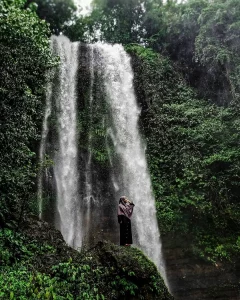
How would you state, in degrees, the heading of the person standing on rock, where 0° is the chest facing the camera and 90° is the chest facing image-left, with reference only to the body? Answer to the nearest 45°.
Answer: approximately 315°
